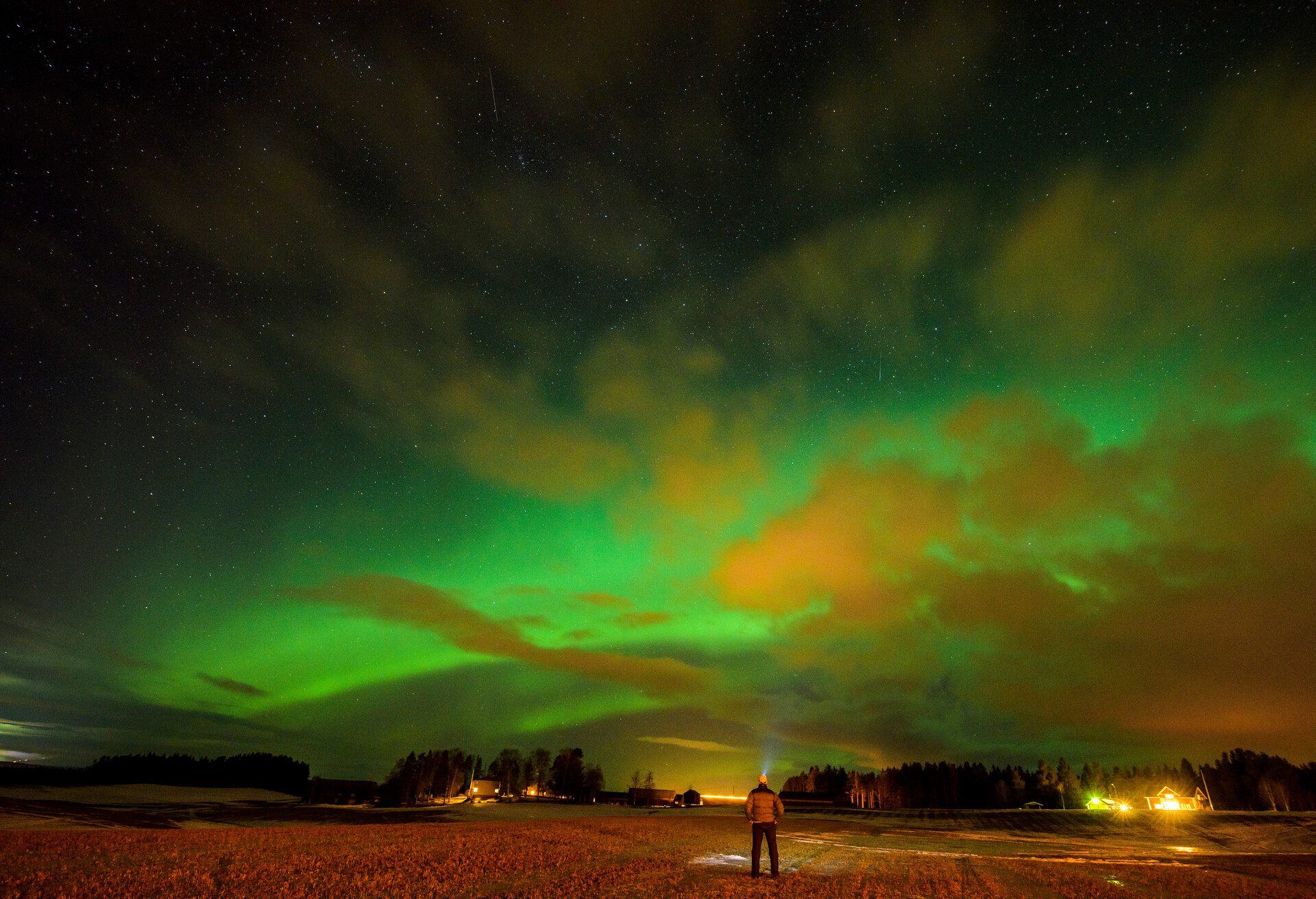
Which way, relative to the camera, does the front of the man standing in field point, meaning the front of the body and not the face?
away from the camera
